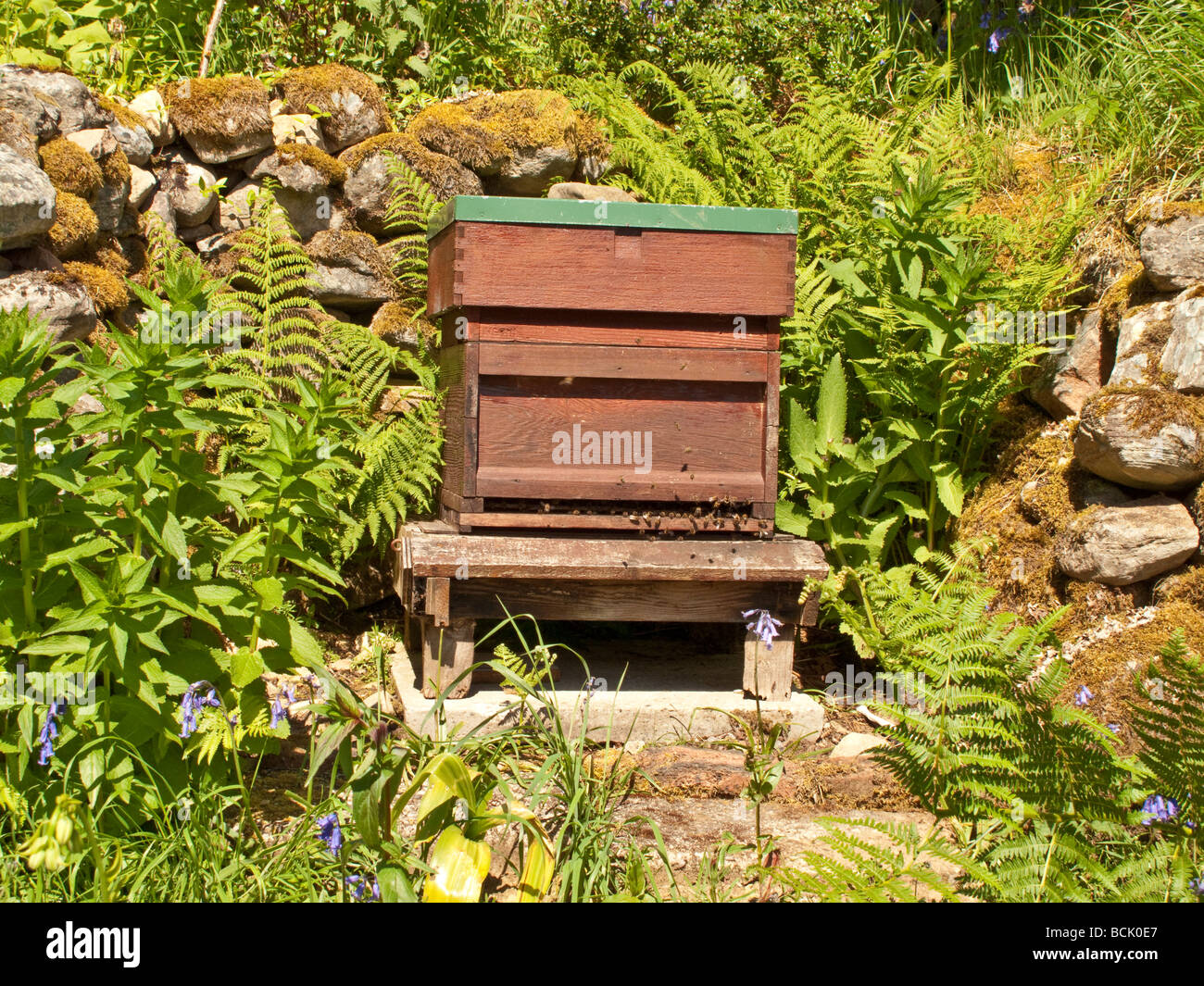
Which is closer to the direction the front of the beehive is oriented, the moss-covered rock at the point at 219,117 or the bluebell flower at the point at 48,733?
the bluebell flower

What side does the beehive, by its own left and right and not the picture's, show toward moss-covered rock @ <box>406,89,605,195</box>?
back

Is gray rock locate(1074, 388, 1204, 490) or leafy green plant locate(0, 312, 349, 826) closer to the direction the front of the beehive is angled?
the leafy green plant

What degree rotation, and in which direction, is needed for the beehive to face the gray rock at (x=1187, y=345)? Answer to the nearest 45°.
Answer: approximately 90° to its left

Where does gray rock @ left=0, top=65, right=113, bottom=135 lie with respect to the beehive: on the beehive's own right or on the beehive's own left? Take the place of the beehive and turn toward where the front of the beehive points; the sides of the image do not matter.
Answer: on the beehive's own right

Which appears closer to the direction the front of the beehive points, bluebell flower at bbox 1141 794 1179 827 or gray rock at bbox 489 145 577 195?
the bluebell flower

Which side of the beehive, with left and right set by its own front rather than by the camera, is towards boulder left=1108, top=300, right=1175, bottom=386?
left

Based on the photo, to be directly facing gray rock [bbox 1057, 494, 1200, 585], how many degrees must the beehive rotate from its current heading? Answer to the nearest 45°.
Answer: approximately 90° to its left

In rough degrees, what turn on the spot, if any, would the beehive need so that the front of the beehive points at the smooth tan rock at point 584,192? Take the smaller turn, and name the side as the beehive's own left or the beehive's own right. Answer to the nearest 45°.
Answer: approximately 180°

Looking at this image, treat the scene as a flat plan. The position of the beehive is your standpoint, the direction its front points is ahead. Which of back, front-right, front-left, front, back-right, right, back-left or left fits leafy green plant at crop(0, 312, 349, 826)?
front-right

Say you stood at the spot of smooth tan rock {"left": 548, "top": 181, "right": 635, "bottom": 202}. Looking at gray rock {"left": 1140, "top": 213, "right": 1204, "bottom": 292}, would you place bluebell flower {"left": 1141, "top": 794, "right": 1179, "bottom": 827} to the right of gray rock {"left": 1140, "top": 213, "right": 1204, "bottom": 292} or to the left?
right

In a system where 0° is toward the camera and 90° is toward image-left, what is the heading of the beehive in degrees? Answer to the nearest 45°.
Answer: approximately 0°

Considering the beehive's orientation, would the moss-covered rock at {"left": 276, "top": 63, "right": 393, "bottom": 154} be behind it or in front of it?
behind

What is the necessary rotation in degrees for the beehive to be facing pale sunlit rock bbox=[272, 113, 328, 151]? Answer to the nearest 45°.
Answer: approximately 135° to its right

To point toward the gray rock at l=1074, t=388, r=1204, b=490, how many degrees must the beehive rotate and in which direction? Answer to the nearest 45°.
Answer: approximately 90° to its left
